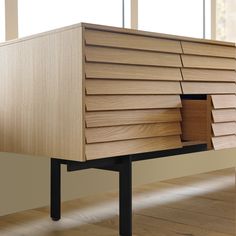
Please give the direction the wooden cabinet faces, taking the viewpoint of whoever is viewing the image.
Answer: facing the viewer and to the right of the viewer
